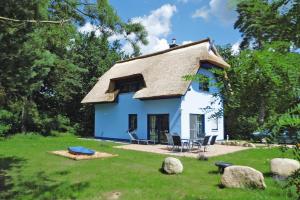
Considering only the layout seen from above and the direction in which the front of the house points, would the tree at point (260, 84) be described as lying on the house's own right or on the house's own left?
on the house's own left

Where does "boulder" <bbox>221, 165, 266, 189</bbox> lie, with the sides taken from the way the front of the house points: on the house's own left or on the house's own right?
on the house's own left

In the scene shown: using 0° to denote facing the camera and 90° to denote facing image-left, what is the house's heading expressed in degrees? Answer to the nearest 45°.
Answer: approximately 45°

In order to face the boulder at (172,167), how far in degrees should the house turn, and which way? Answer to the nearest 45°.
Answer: approximately 45° to its left
